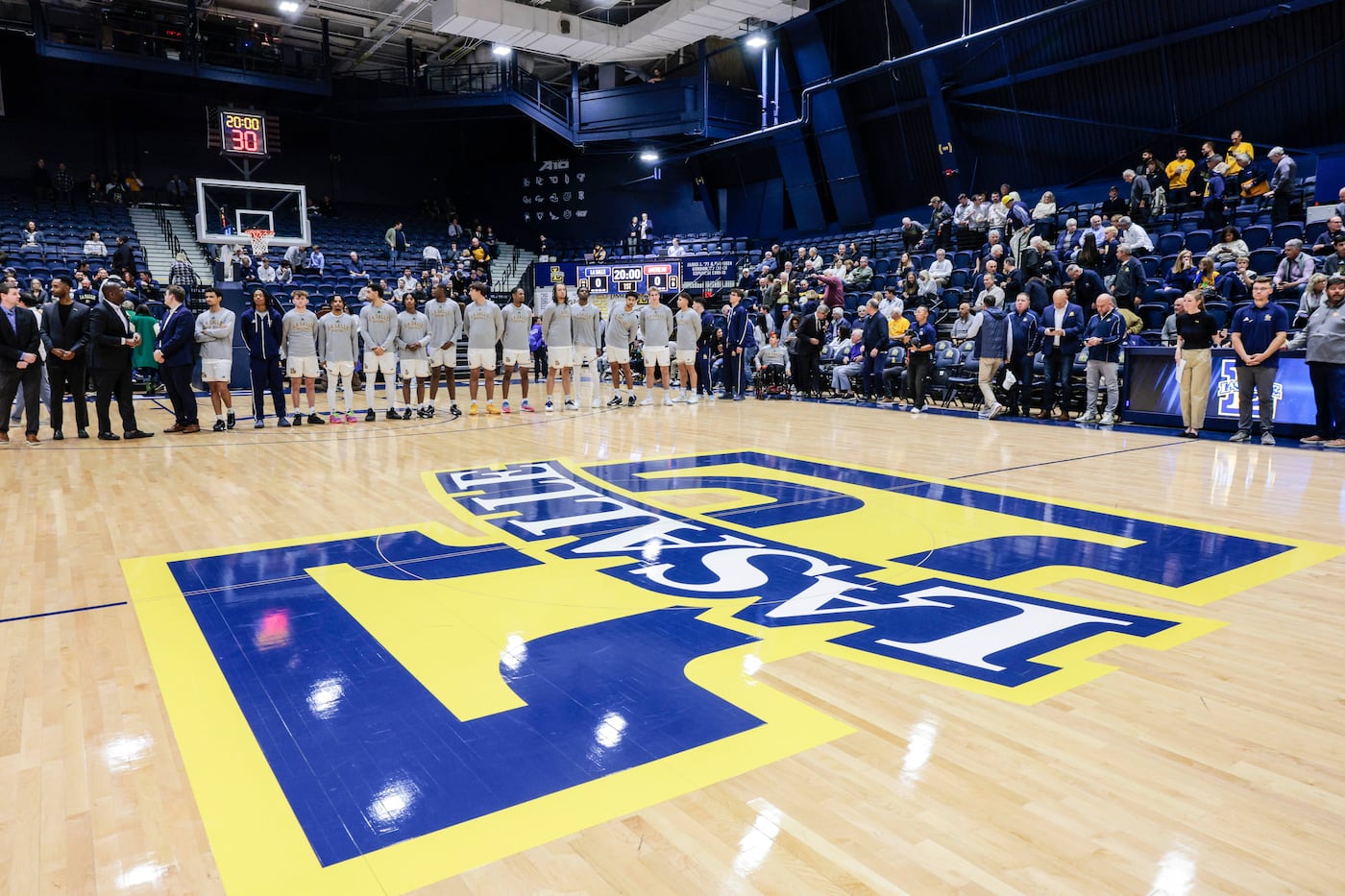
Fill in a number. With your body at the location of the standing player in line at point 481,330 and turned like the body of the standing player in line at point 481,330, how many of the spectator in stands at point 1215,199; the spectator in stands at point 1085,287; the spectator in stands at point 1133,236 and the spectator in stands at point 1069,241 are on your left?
4

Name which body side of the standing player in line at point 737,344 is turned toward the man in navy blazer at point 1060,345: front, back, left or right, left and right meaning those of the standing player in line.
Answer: left

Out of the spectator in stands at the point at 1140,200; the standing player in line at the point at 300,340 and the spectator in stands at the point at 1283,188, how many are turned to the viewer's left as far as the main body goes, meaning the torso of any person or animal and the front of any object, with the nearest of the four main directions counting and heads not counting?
2

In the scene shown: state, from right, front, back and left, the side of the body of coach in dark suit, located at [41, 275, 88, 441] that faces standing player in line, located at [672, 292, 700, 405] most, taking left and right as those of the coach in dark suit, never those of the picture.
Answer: left

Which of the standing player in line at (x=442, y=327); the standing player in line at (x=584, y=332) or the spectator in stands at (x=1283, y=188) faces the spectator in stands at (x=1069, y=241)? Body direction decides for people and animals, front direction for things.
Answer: the spectator in stands at (x=1283, y=188)

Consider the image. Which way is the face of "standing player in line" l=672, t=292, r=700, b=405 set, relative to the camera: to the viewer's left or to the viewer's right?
to the viewer's left

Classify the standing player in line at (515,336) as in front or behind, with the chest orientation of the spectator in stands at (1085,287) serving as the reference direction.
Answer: in front

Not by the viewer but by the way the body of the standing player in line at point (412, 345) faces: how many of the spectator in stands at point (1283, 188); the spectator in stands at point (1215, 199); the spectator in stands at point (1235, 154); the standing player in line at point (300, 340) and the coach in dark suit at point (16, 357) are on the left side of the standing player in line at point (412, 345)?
3

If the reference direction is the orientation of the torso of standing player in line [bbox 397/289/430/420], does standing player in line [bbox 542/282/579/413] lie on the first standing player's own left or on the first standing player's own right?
on the first standing player's own left

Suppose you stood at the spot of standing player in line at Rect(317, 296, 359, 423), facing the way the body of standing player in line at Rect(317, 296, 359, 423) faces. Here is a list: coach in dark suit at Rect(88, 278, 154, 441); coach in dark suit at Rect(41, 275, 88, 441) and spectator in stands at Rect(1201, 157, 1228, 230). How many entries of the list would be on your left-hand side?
1

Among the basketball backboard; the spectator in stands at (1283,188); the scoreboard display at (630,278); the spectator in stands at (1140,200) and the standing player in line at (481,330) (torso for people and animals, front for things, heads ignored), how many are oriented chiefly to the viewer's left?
2

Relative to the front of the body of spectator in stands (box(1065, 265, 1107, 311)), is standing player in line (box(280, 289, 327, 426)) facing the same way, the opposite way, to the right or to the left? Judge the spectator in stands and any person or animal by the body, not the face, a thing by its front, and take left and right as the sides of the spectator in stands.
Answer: to the left
